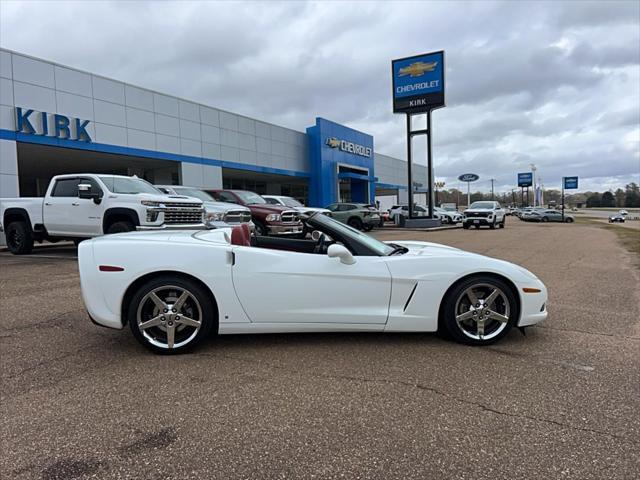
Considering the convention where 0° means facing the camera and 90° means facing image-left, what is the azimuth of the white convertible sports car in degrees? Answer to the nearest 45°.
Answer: approximately 270°

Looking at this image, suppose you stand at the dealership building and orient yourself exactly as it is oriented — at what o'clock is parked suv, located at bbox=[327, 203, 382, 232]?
The parked suv is roughly at 11 o'clock from the dealership building.

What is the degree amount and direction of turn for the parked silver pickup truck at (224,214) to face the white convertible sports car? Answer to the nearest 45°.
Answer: approximately 45° to its right

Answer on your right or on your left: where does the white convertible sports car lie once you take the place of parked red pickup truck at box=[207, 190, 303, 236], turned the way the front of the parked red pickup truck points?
on your right

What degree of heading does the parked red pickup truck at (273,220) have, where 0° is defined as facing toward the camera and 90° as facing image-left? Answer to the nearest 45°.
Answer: approximately 315°

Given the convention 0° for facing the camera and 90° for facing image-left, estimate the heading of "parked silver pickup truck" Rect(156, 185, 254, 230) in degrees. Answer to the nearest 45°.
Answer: approximately 315°

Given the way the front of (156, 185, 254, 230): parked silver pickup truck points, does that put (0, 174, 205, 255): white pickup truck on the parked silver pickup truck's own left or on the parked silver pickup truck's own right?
on the parked silver pickup truck's own right

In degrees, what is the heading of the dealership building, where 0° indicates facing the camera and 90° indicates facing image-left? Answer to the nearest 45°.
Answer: approximately 315°
